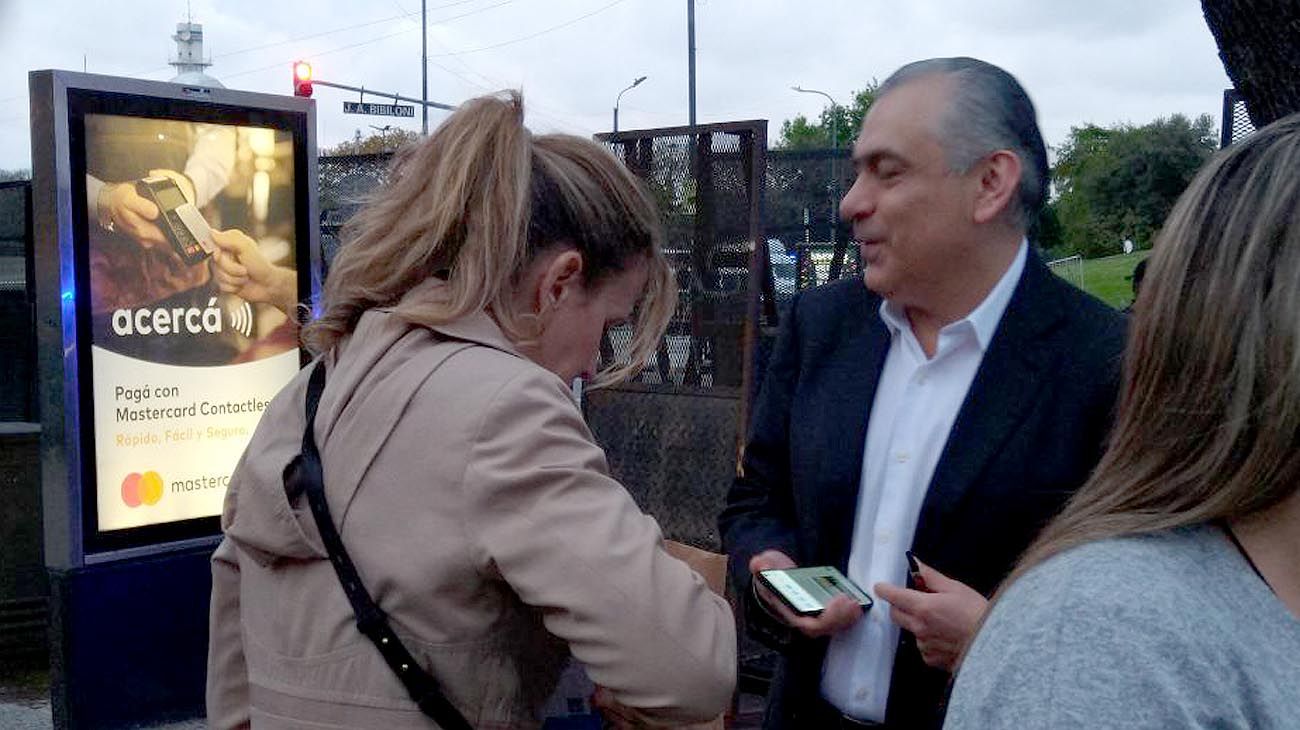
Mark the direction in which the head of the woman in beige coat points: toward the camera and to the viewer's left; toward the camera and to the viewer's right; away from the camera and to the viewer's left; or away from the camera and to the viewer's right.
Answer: away from the camera and to the viewer's right

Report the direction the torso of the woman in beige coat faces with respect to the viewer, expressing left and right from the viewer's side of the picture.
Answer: facing away from the viewer and to the right of the viewer

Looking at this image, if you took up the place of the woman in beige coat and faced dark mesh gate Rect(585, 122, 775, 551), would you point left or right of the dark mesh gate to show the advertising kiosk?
left

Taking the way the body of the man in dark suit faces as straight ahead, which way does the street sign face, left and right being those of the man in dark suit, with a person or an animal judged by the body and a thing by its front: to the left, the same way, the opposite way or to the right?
to the left

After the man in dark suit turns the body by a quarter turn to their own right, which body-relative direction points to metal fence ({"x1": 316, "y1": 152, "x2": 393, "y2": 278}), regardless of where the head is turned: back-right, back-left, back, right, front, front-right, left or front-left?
front

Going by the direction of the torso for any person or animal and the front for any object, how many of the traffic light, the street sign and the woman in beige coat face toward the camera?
2

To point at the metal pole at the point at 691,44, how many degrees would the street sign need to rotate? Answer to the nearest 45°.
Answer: approximately 135° to its left

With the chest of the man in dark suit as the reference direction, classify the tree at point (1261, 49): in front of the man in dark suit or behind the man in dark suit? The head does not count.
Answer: behind

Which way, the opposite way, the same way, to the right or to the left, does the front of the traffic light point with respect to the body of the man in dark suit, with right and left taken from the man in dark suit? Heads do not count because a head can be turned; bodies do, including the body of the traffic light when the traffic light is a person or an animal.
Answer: to the left

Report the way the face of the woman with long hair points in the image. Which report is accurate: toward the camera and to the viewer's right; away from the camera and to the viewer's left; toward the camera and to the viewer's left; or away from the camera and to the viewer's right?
away from the camera and to the viewer's left

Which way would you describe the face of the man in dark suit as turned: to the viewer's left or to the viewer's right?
to the viewer's left
